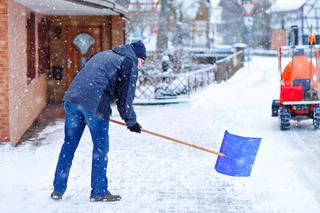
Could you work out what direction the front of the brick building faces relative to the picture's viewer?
facing the viewer and to the right of the viewer

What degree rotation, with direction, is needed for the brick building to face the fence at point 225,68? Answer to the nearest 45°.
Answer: approximately 90° to its left

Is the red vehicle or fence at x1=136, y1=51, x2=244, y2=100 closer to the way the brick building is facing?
the red vehicle

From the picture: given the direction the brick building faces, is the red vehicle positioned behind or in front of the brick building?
in front

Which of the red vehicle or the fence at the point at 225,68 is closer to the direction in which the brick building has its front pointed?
the red vehicle

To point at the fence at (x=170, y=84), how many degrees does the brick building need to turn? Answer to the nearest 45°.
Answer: approximately 90° to its left
